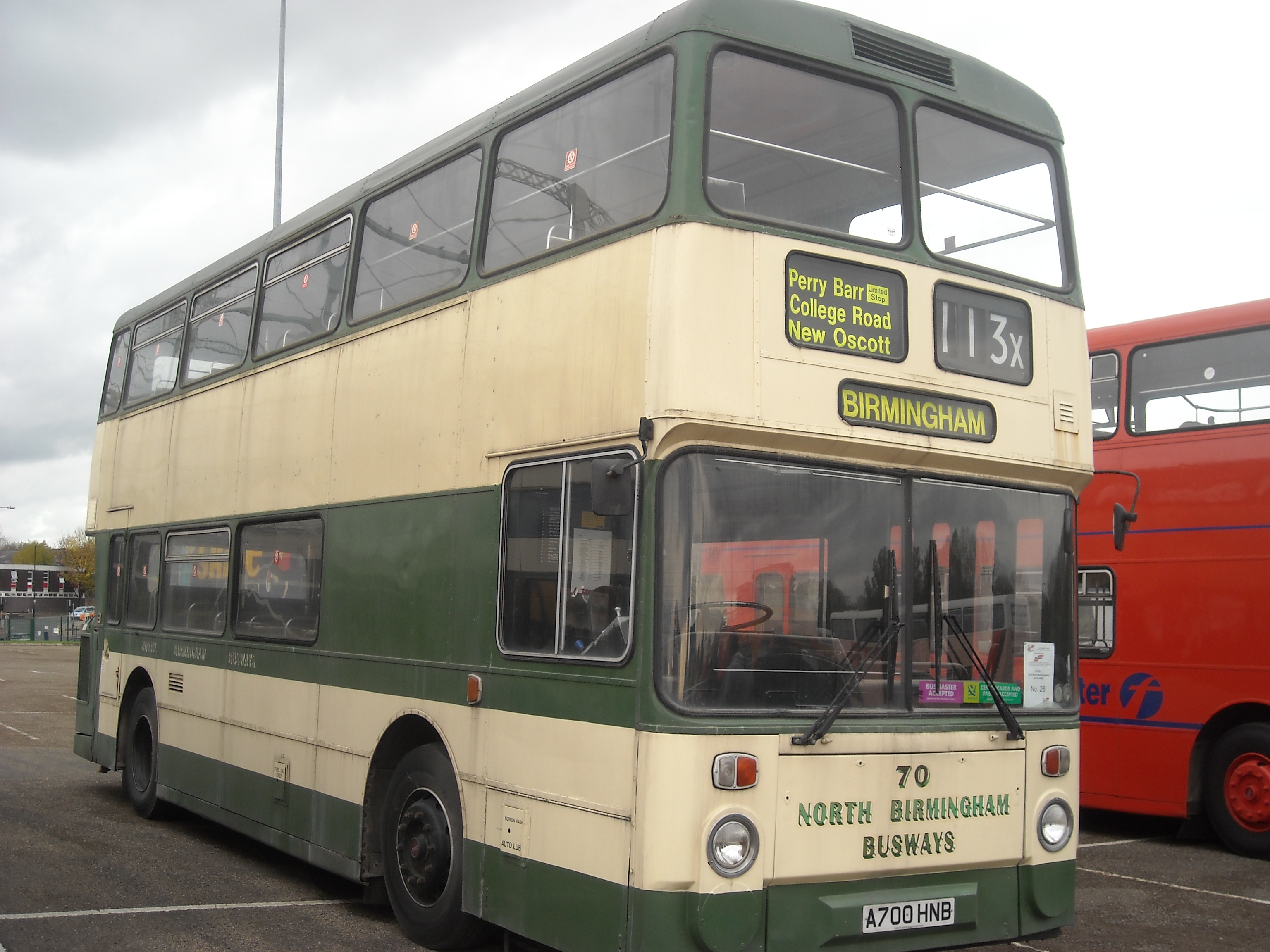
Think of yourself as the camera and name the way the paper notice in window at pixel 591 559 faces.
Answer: facing the viewer

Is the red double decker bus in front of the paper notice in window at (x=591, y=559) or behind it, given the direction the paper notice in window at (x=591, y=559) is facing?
behind

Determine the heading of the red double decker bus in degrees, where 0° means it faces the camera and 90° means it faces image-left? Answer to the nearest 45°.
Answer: approximately 315°

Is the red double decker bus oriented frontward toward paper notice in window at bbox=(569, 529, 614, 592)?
no

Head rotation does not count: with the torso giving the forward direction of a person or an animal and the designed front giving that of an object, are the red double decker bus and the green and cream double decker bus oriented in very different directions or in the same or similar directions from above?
same or similar directions

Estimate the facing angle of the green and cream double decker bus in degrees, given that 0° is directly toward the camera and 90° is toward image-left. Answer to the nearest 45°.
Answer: approximately 315°

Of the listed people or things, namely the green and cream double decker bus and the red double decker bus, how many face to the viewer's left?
0

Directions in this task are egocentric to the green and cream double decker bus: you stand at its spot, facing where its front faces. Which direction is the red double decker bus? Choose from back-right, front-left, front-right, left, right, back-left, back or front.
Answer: left
